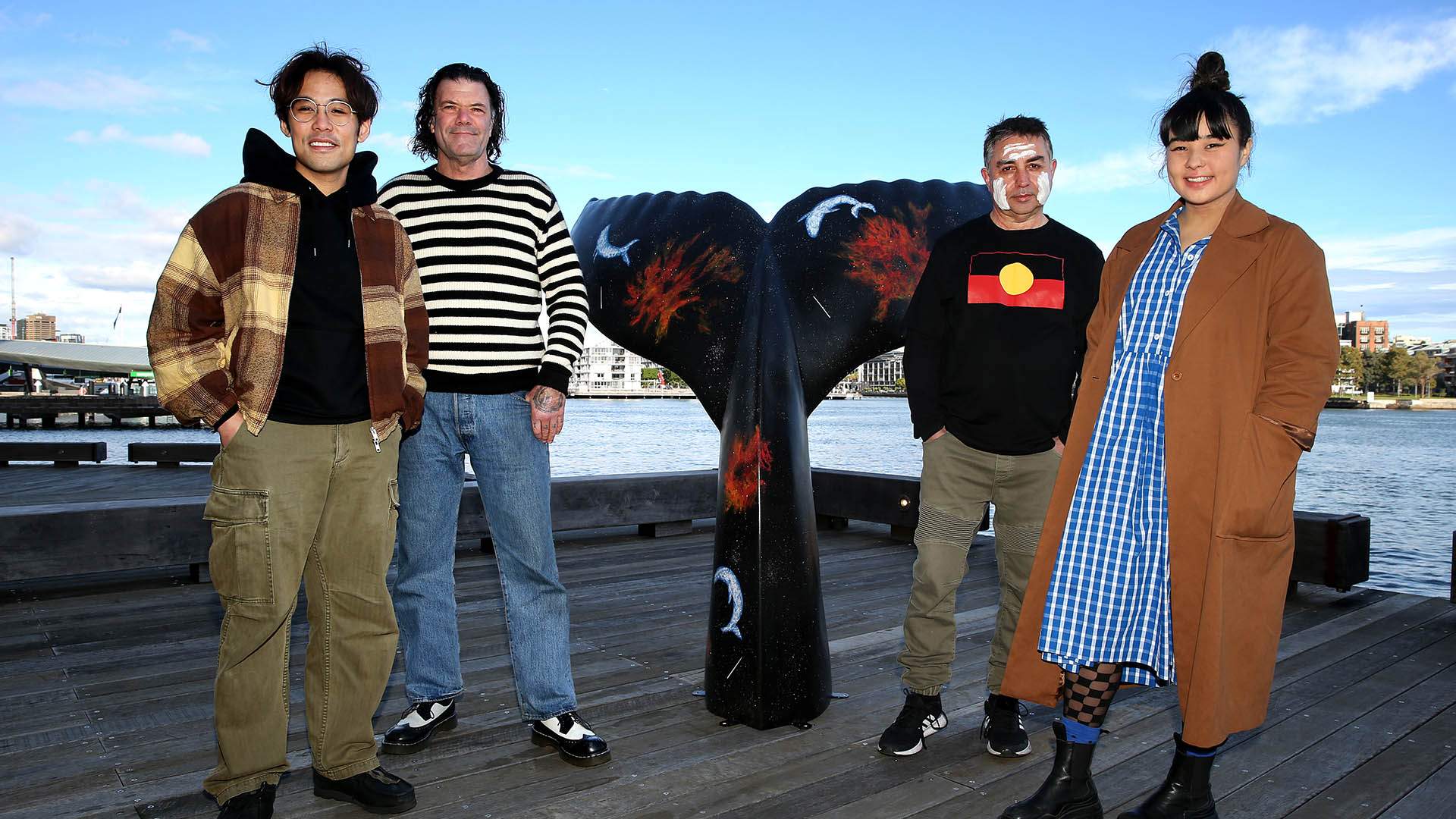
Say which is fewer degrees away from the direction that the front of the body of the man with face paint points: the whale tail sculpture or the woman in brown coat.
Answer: the woman in brown coat

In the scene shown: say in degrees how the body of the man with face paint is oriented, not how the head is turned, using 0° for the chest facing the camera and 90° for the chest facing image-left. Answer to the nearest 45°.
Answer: approximately 0°

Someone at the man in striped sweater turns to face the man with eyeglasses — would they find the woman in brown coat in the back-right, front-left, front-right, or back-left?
back-left

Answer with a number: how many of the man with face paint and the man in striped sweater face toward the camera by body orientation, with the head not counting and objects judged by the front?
2

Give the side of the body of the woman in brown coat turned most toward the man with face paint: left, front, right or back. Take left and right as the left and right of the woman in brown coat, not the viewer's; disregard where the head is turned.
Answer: right

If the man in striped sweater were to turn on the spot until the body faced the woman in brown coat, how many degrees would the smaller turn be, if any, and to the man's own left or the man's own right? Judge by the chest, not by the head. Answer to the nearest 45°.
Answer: approximately 45° to the man's own left

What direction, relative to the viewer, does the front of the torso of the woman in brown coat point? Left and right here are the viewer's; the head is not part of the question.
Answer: facing the viewer and to the left of the viewer

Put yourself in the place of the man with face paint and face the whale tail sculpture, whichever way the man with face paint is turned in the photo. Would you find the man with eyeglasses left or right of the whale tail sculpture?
left

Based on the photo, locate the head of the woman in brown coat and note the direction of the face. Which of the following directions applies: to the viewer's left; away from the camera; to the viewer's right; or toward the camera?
toward the camera

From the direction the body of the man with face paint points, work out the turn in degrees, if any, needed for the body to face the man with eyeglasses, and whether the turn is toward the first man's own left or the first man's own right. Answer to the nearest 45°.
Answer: approximately 45° to the first man's own right

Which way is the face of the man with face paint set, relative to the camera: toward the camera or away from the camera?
toward the camera

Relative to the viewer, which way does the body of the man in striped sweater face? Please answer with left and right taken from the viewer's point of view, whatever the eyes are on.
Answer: facing the viewer

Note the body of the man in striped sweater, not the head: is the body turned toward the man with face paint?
no

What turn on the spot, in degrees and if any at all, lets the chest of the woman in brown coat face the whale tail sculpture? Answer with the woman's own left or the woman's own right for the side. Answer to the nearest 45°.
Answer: approximately 45° to the woman's own right

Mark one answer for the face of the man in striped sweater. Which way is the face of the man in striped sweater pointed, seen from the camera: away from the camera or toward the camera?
toward the camera
